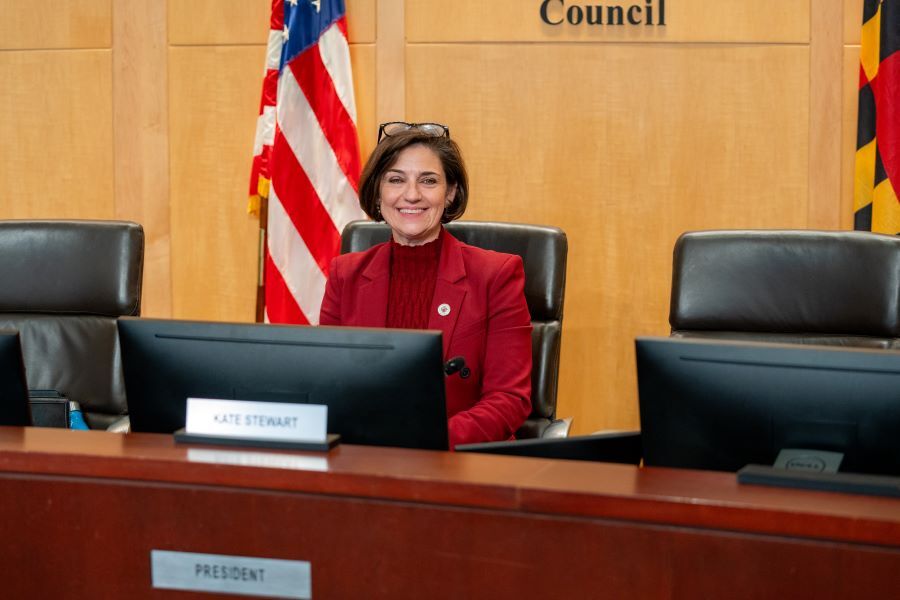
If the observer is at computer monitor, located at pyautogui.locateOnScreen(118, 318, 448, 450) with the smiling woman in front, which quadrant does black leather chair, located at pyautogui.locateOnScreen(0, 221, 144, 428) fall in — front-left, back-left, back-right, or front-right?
front-left

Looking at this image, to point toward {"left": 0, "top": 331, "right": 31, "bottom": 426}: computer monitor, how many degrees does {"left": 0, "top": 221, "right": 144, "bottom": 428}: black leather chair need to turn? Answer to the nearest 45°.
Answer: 0° — it already faces it

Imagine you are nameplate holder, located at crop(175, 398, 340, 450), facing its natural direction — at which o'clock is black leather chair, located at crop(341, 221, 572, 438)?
The black leather chair is roughly at 7 o'clock from the nameplate holder.

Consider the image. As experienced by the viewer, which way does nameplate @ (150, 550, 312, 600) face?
facing the viewer

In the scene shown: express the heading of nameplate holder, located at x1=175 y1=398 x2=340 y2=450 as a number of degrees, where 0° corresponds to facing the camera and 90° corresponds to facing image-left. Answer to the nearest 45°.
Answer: approximately 0°

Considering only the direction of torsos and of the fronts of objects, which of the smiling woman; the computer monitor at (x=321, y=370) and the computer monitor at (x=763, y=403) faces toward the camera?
the smiling woman

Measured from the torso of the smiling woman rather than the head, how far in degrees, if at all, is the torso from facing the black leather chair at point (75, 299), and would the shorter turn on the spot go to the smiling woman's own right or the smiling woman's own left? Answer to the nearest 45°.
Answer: approximately 90° to the smiling woman's own right

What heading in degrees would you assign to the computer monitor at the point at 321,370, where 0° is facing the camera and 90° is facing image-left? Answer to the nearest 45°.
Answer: approximately 180°

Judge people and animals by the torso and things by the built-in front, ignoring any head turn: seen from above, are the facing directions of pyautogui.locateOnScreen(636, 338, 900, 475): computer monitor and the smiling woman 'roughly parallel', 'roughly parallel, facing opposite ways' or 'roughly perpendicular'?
roughly parallel, facing opposite ways

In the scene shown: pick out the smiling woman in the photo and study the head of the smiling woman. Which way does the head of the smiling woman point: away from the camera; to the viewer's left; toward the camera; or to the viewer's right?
toward the camera
